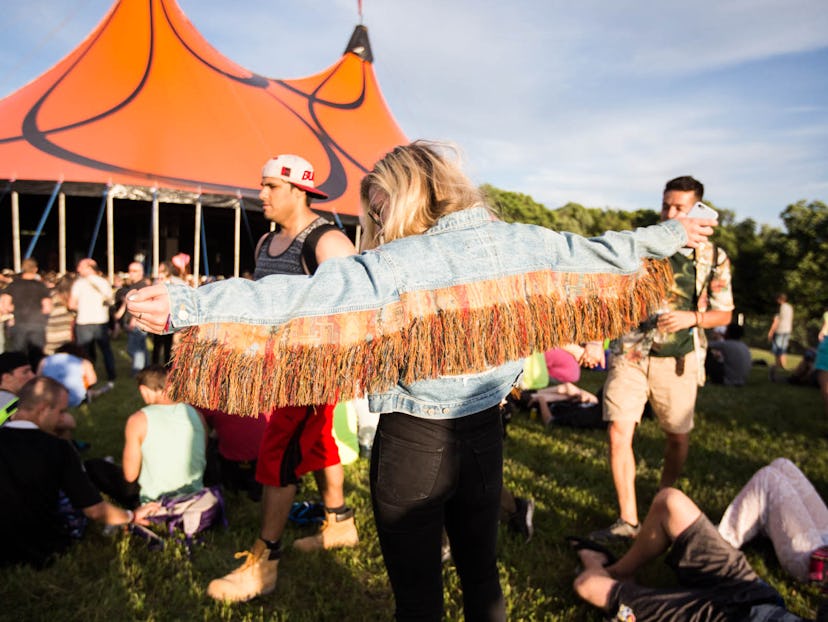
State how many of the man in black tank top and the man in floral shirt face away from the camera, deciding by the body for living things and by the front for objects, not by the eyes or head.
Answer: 0

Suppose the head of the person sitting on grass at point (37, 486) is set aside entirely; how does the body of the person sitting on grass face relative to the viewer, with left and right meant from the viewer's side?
facing away from the viewer and to the right of the viewer

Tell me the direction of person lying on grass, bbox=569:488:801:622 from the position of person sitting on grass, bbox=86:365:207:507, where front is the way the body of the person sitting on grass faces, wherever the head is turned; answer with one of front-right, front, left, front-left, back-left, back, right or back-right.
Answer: back

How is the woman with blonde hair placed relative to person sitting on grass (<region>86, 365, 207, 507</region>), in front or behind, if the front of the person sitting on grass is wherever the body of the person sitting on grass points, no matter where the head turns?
behind

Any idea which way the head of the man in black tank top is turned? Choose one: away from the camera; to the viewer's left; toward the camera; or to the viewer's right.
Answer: to the viewer's left

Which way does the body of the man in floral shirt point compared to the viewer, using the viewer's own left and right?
facing the viewer and to the left of the viewer

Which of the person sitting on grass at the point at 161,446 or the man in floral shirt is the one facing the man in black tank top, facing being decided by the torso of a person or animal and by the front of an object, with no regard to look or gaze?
the man in floral shirt

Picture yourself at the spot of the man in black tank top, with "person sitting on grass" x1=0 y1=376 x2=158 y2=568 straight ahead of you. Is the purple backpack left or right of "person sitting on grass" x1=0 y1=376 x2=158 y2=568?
right

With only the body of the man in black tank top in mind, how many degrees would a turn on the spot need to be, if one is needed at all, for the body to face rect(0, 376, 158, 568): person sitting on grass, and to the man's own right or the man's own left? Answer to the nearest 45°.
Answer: approximately 45° to the man's own right

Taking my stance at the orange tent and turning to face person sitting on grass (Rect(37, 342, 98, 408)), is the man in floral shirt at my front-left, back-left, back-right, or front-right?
front-left

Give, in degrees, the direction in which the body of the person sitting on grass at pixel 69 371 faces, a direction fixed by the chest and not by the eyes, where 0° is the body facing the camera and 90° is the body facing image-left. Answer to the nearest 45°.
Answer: approximately 180°

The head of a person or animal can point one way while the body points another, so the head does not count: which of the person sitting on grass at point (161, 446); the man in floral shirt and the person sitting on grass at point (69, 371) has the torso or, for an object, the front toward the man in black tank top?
the man in floral shirt

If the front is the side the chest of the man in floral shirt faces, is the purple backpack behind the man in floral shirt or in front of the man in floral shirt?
in front

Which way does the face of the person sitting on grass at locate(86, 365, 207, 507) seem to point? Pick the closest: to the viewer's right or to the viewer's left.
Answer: to the viewer's left

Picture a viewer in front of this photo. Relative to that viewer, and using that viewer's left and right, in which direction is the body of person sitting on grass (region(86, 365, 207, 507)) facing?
facing away from the viewer and to the left of the viewer

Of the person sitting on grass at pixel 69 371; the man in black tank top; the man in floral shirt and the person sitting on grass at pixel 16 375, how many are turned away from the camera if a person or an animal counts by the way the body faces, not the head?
1
